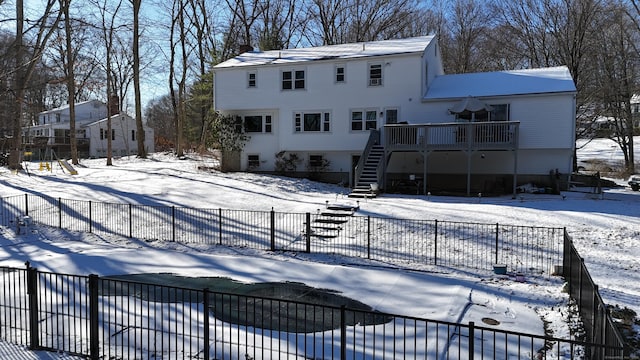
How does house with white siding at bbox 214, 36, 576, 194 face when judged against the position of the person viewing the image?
facing away from the viewer

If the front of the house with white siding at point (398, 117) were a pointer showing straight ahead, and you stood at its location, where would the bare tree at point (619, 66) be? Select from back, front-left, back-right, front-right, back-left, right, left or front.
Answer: front-right

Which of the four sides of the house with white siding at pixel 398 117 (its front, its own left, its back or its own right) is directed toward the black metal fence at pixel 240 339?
back

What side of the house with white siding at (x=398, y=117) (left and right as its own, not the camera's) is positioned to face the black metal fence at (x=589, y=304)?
back

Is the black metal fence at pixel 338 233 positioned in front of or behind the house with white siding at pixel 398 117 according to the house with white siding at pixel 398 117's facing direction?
behind

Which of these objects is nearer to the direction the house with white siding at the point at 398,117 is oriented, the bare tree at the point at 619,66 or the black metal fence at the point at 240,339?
the bare tree

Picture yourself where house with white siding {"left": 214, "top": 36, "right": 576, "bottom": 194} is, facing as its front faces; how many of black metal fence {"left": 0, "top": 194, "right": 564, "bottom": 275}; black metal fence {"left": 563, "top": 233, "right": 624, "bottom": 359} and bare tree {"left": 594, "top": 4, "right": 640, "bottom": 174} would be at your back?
2

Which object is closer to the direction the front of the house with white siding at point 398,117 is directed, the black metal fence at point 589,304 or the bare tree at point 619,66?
the bare tree
